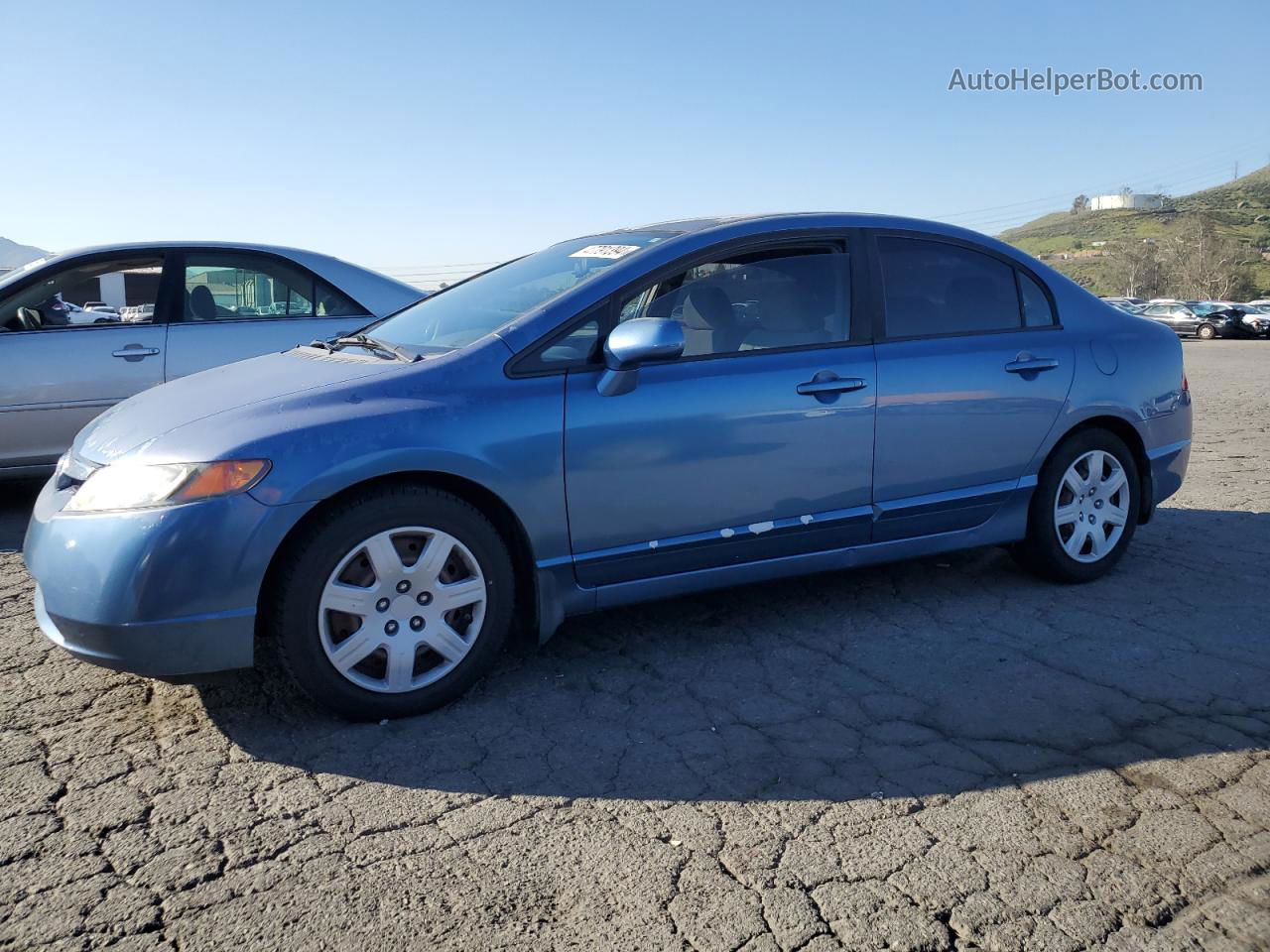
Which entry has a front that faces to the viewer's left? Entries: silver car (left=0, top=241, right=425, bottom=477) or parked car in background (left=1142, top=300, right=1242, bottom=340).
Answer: the silver car

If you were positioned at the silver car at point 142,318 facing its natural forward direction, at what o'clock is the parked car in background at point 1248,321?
The parked car in background is roughly at 5 o'clock from the silver car.

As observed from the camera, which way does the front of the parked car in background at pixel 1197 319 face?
facing the viewer and to the right of the viewer

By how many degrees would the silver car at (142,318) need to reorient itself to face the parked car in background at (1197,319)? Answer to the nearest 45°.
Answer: approximately 135° to its right

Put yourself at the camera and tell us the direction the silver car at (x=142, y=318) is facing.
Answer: facing to the left of the viewer

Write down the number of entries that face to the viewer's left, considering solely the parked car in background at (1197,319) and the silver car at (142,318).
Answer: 1

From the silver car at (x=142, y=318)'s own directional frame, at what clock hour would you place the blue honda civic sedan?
The blue honda civic sedan is roughly at 8 o'clock from the silver car.

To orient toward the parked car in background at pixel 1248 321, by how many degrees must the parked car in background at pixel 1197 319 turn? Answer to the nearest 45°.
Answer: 0° — it already faces it
